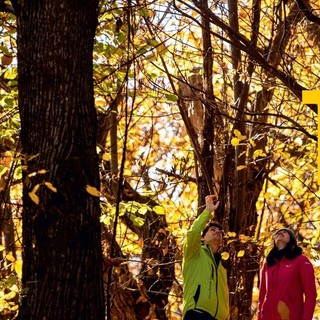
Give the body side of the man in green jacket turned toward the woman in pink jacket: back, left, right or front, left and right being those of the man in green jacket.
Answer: left

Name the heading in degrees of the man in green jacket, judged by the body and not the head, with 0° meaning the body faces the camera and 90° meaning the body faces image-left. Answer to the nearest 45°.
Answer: approximately 315°

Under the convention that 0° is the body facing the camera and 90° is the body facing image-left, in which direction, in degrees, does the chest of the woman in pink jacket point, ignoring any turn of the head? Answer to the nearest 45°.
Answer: approximately 45°

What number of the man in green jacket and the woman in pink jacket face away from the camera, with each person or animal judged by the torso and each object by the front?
0
